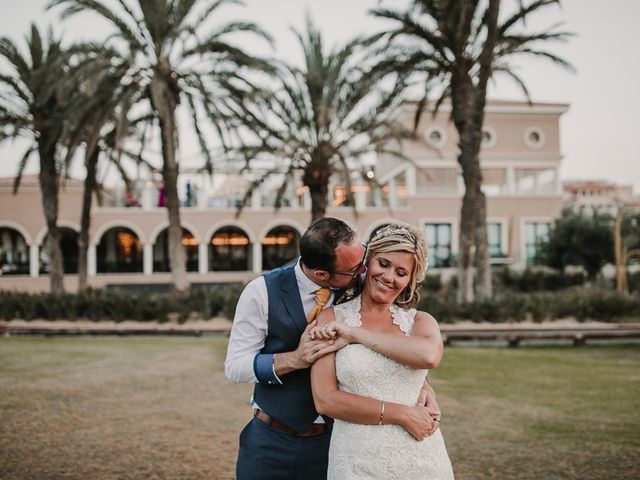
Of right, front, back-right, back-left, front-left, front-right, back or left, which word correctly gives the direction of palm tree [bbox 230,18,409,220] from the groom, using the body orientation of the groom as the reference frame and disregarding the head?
back-left

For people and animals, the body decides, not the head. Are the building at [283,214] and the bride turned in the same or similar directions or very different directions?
same or similar directions

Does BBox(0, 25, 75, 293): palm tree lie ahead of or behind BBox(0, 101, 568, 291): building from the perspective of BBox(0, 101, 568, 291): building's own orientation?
ahead

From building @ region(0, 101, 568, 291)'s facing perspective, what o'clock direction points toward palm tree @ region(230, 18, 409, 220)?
The palm tree is roughly at 12 o'clock from the building.

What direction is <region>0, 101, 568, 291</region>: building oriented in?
toward the camera

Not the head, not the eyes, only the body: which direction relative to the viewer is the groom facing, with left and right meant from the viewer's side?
facing the viewer and to the right of the viewer

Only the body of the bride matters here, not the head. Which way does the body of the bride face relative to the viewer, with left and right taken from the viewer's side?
facing the viewer

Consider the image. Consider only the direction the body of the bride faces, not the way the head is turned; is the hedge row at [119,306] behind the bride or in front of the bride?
behind

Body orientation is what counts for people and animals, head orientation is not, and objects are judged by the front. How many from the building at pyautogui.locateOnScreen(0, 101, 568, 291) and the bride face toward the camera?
2

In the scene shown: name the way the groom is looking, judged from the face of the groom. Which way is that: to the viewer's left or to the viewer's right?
to the viewer's right

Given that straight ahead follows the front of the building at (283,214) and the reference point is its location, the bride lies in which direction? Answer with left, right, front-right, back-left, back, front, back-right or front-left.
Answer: front

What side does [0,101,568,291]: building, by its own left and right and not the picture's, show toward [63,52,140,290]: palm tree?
front

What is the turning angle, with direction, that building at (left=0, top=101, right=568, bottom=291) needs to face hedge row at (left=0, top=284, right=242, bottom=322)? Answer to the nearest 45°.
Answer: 0° — it already faces it

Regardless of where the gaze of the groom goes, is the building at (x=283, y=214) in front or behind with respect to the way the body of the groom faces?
behind
